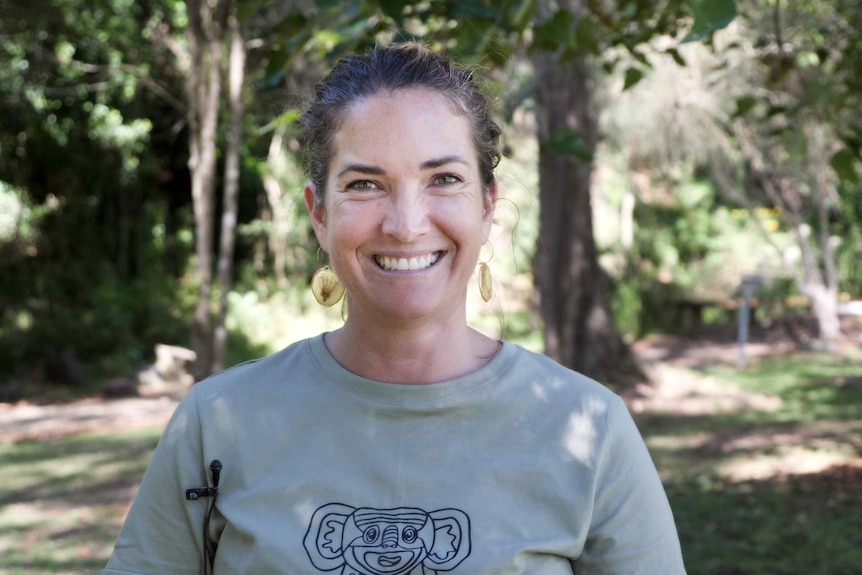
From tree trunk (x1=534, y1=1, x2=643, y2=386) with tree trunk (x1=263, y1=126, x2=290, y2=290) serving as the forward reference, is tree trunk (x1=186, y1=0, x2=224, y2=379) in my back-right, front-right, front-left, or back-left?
front-left

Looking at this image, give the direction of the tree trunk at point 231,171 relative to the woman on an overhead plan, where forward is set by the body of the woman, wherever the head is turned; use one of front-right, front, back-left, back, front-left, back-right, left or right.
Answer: back

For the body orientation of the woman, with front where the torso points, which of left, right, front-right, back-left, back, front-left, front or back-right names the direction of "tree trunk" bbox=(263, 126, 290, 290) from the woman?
back

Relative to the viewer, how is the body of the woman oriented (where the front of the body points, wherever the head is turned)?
toward the camera

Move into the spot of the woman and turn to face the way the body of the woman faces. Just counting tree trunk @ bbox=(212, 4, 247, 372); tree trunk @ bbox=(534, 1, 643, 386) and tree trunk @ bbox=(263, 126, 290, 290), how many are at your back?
3

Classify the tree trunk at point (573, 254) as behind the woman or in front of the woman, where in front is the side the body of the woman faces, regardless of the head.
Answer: behind

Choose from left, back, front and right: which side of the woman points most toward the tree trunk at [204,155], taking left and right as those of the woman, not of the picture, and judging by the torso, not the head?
back

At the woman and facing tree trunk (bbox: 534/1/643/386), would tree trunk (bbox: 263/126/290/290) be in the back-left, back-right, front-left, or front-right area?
front-left

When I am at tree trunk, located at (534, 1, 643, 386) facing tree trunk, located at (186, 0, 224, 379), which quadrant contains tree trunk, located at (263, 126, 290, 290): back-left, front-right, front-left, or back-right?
front-right
